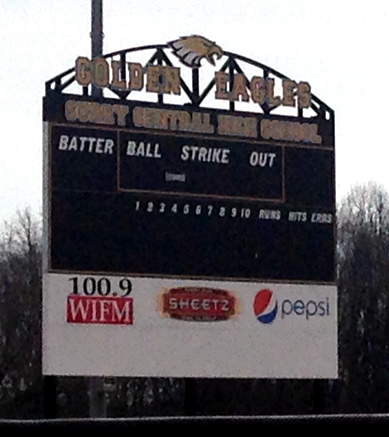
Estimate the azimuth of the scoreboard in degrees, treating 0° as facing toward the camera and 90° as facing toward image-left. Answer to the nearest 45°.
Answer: approximately 315°
